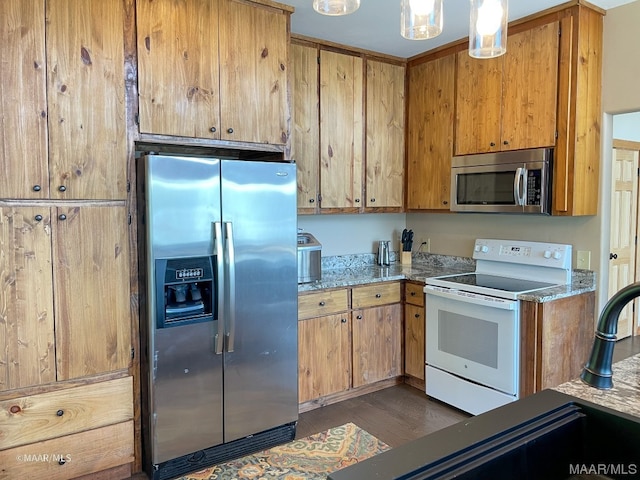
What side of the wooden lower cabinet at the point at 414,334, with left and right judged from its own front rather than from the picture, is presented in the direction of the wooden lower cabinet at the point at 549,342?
left

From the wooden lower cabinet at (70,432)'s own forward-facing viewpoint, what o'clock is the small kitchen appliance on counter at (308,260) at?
The small kitchen appliance on counter is roughly at 10 o'clock from the wooden lower cabinet.

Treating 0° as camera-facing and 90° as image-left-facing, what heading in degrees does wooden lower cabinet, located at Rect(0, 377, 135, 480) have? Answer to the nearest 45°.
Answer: approximately 315°
